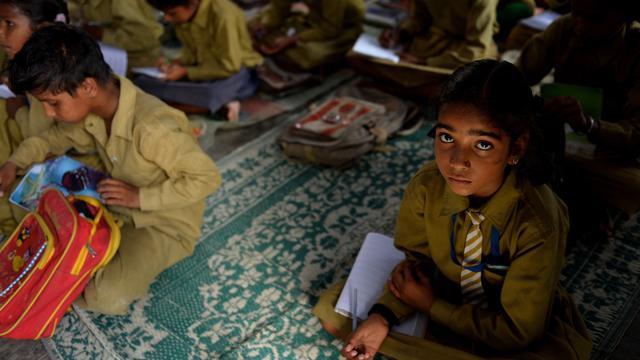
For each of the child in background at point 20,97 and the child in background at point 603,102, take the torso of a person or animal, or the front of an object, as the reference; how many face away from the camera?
0

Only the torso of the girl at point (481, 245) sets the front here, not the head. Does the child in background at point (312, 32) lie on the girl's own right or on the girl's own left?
on the girl's own right

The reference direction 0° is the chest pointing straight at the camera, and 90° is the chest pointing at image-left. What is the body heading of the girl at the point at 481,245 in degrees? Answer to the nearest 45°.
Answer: approximately 45°

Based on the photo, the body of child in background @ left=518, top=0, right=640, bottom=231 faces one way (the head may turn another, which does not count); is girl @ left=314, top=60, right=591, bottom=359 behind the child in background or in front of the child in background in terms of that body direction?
in front

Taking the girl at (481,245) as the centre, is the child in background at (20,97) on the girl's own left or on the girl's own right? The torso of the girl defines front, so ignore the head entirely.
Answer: on the girl's own right

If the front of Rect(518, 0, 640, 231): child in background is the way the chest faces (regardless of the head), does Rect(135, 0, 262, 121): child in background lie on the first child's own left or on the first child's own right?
on the first child's own right

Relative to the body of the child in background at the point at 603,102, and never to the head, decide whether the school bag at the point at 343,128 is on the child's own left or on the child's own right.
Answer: on the child's own right

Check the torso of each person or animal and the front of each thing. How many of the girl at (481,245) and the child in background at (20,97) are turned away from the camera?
0

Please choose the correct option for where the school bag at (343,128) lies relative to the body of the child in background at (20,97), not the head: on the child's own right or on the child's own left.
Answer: on the child's own left

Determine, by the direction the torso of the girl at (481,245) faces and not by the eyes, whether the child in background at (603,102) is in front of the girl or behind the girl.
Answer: behind
